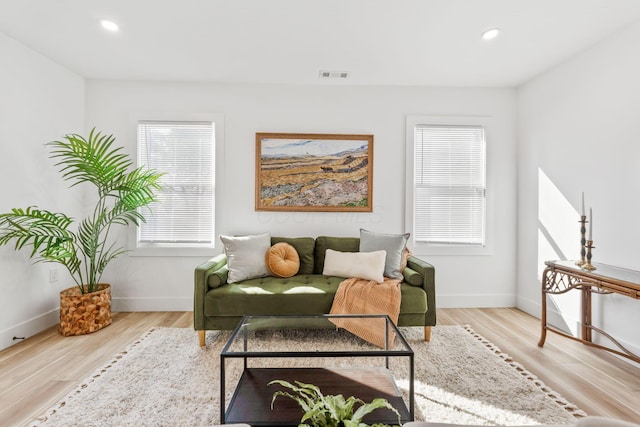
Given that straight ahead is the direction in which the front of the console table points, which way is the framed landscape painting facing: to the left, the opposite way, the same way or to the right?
to the left

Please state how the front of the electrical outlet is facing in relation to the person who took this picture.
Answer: facing the viewer and to the right of the viewer

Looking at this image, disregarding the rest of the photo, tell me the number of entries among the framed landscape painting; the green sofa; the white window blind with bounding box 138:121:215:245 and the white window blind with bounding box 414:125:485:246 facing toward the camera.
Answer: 4

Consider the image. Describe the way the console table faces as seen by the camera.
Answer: facing the viewer and to the left of the viewer

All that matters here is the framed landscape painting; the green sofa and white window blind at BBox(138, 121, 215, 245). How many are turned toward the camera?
3

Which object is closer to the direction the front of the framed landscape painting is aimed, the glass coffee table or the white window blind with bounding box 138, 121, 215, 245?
the glass coffee table

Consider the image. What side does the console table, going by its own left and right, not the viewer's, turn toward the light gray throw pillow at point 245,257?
front

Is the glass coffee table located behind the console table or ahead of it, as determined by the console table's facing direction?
ahead

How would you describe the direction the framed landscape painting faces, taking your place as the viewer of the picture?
facing the viewer

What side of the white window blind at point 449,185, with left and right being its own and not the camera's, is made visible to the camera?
front

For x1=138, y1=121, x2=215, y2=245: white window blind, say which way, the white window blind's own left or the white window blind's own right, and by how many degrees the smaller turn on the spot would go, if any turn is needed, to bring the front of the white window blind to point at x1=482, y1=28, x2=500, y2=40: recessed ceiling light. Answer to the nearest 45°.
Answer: approximately 45° to the white window blind's own left

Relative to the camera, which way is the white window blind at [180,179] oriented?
toward the camera

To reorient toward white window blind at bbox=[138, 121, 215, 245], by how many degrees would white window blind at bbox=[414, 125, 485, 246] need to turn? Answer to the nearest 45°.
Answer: approximately 45° to its right

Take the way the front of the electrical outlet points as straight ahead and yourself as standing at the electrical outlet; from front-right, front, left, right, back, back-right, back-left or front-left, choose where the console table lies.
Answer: front

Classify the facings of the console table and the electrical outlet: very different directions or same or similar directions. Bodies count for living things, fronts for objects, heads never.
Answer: very different directions

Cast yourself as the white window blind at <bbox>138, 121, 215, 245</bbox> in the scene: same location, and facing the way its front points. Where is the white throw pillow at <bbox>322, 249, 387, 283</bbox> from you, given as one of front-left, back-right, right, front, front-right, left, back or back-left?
front-left
